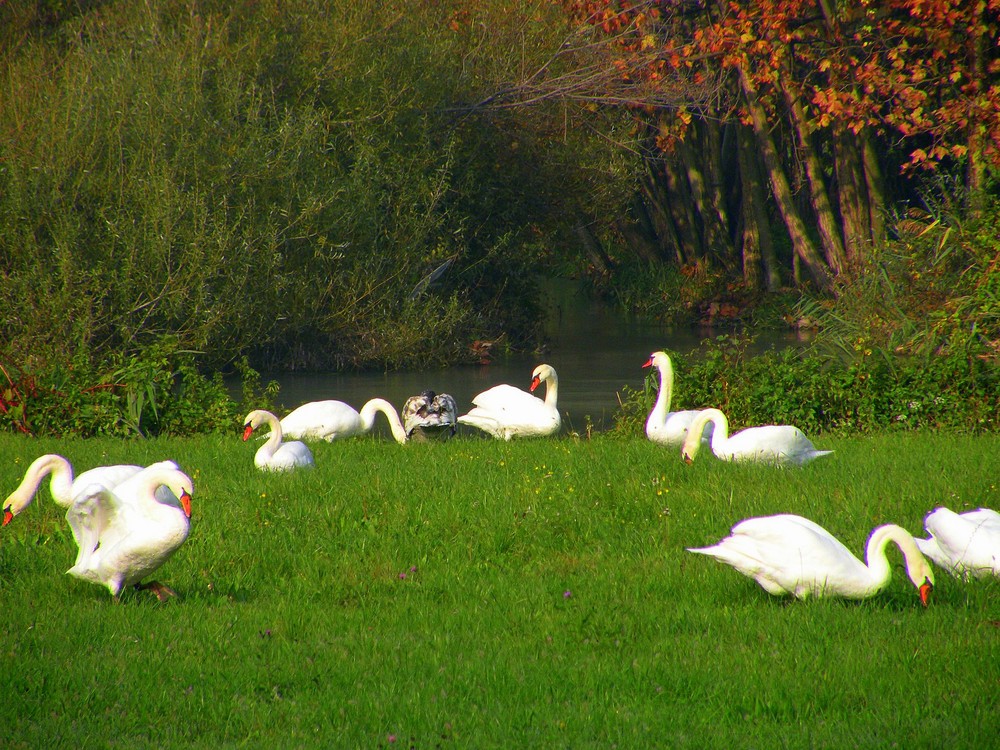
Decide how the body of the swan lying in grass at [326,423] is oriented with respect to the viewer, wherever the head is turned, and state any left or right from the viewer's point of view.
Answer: facing to the right of the viewer

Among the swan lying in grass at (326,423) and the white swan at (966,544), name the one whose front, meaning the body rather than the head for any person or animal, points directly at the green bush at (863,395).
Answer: the swan lying in grass

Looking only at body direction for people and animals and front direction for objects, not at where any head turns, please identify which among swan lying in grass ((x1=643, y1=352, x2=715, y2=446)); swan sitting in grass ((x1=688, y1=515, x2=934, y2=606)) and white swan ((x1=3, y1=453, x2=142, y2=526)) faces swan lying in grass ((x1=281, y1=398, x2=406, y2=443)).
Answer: swan lying in grass ((x1=643, y1=352, x2=715, y2=446))

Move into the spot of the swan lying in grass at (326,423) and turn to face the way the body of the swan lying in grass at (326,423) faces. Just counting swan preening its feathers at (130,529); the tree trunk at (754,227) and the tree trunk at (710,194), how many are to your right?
1

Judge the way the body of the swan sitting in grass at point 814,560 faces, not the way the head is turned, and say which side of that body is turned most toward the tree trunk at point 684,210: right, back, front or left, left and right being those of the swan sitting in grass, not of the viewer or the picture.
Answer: left

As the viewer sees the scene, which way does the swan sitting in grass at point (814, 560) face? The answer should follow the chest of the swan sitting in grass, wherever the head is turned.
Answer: to the viewer's right

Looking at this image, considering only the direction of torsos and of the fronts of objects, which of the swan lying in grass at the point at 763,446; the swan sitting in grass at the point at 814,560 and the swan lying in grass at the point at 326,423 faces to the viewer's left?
the swan lying in grass at the point at 763,446

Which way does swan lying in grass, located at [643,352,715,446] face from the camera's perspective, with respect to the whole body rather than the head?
to the viewer's left

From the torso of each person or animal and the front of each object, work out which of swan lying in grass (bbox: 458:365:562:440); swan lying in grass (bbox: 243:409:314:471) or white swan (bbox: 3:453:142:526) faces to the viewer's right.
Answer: swan lying in grass (bbox: 458:365:562:440)

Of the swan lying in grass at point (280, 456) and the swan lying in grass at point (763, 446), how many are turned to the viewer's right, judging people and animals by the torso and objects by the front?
0

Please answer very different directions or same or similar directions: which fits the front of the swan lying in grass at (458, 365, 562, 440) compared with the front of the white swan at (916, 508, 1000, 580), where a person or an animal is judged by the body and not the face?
same or similar directions

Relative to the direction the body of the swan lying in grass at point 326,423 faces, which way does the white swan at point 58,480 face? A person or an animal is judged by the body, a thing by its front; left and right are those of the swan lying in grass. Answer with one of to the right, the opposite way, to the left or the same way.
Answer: the opposite way

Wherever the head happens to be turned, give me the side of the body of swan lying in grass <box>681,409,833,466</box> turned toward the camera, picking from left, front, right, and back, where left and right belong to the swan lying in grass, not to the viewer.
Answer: left

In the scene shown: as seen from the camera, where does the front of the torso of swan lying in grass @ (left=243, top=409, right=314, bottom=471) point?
to the viewer's left

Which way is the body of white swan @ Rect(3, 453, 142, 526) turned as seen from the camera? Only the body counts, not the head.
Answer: to the viewer's left

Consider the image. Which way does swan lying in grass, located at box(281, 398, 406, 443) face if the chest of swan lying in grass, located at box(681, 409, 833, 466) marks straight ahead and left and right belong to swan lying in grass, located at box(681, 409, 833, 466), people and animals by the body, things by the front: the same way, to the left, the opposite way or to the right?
the opposite way

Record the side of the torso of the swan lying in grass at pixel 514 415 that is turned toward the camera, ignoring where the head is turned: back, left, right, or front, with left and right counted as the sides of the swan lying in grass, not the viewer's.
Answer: right
